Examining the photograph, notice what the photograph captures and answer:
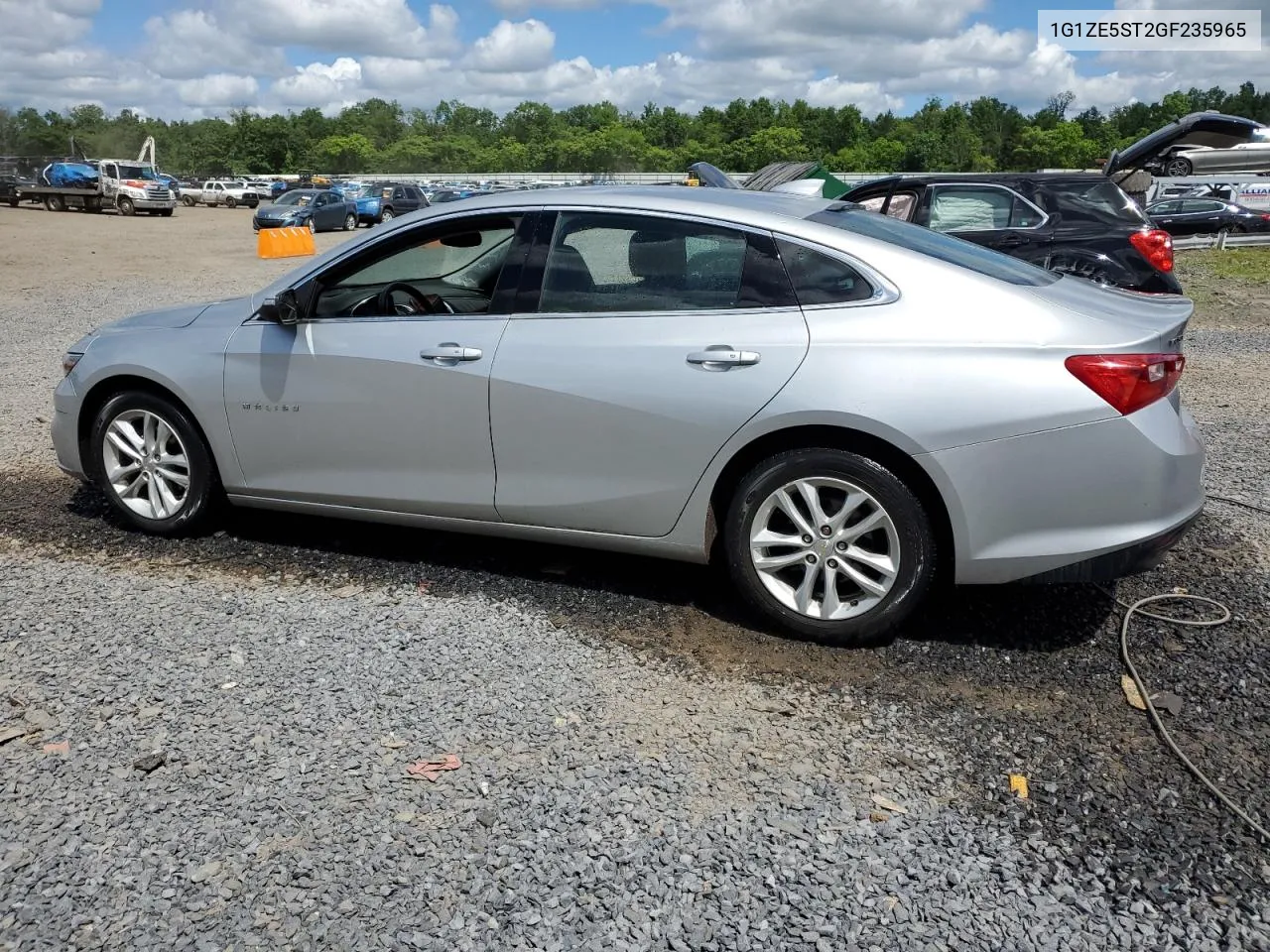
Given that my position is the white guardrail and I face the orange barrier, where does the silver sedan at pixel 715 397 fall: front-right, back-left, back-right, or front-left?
front-left

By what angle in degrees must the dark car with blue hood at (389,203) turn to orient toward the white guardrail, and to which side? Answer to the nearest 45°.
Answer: approximately 90° to its left

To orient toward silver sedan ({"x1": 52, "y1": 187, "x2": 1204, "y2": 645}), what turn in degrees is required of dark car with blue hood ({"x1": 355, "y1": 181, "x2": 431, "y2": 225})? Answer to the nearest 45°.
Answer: approximately 45° to its left

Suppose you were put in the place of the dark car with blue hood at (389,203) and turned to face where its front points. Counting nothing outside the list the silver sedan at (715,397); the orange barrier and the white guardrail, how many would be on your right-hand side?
0

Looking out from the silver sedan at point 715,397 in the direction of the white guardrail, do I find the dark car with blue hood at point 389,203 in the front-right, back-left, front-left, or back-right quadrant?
front-left

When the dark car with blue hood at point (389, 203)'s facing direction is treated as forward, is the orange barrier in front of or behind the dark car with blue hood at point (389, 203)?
in front

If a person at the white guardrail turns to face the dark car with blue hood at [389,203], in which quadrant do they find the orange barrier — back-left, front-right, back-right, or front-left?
front-left

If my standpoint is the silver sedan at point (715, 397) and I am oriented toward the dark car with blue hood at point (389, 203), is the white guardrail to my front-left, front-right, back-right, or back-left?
front-right

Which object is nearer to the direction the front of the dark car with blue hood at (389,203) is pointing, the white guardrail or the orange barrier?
the orange barrier
